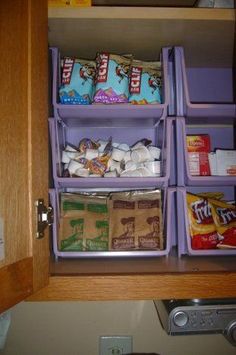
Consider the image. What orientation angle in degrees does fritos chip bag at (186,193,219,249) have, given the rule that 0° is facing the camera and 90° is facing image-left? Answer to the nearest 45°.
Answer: approximately 0°

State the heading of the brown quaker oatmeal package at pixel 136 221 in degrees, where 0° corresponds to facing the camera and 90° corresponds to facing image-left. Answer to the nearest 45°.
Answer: approximately 0°
